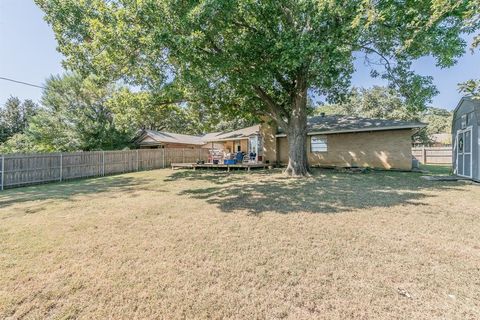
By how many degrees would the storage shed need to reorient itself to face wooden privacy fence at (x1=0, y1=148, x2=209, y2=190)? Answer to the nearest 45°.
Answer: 0° — it already faces it

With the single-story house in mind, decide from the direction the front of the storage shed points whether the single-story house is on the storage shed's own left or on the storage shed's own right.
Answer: on the storage shed's own right

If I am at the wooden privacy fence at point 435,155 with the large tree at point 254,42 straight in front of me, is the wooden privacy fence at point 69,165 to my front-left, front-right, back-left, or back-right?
front-right

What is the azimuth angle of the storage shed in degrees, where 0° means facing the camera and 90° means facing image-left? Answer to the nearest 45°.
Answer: approximately 45°

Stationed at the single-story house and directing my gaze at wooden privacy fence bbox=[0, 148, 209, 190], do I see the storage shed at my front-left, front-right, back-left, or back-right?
back-left

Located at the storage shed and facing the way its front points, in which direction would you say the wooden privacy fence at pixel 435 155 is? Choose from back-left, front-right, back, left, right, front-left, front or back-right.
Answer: back-right
